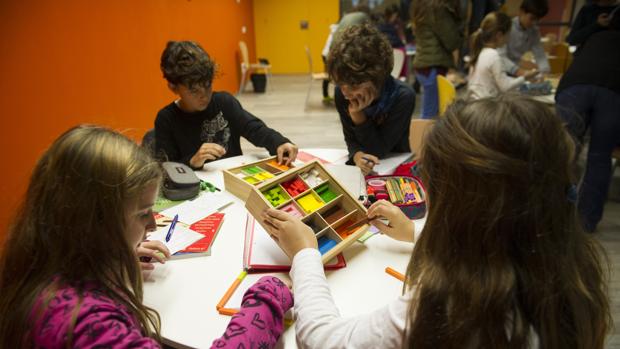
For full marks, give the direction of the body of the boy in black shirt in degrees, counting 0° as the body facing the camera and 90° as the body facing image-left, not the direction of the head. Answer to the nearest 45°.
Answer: approximately 315°

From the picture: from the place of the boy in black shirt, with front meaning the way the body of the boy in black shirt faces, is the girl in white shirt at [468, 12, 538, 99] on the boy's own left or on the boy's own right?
on the boy's own left

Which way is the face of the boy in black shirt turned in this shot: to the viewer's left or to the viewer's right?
to the viewer's right

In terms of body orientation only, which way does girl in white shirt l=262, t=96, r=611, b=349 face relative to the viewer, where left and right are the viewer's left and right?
facing away from the viewer and to the left of the viewer

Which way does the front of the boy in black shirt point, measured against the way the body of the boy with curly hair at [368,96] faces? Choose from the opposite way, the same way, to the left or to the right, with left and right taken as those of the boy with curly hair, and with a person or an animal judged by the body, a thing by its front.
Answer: to the left

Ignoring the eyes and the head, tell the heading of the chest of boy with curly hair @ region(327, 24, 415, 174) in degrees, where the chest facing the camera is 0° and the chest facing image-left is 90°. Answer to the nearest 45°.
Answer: approximately 45°

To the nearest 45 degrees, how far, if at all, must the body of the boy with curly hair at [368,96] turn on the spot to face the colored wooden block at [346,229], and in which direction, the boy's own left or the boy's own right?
approximately 45° to the boy's own left

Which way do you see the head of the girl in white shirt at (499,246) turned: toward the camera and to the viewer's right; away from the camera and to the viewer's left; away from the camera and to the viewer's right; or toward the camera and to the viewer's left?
away from the camera and to the viewer's left

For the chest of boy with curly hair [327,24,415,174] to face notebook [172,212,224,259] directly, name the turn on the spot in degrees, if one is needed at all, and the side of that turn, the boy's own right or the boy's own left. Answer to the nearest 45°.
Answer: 0° — they already face it
